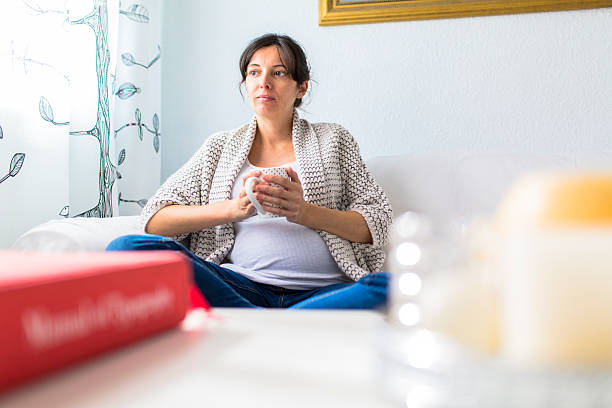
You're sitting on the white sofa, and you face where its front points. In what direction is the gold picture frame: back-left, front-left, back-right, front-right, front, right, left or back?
back

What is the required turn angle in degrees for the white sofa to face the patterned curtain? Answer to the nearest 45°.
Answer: approximately 135° to its right

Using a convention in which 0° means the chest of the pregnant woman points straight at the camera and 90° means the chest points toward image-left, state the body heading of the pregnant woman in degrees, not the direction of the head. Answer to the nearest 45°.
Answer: approximately 0°

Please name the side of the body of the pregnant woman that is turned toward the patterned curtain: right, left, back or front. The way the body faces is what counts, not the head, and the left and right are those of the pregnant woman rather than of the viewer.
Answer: right
